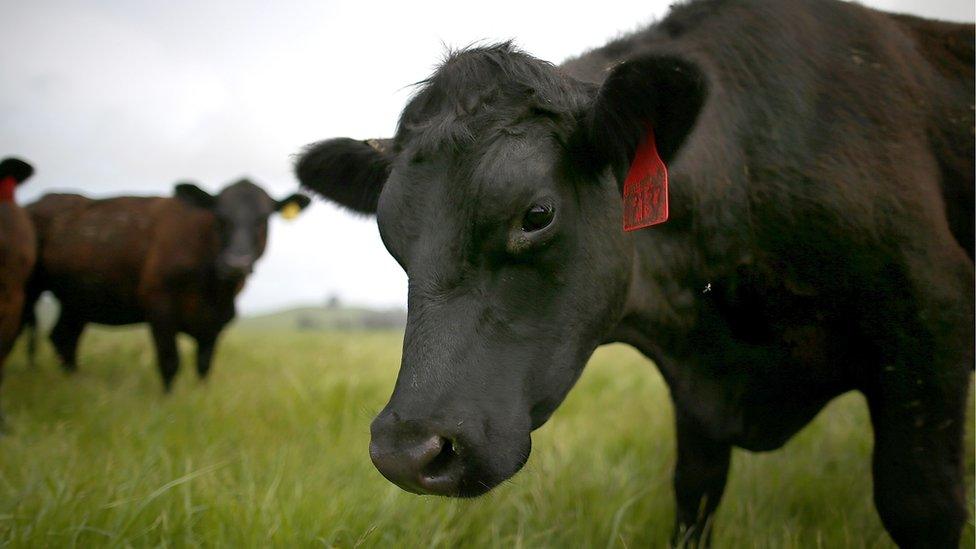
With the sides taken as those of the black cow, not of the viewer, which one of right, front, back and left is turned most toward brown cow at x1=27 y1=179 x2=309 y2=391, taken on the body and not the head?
right

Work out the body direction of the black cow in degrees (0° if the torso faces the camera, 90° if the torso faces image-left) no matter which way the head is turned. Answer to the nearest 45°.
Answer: approximately 45°

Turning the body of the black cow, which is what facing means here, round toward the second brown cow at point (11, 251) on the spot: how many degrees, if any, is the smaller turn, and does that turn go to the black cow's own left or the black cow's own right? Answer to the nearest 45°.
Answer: approximately 45° to the black cow's own right
